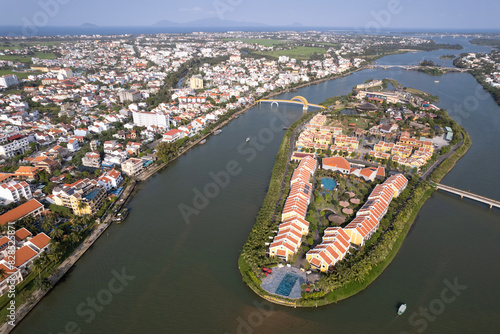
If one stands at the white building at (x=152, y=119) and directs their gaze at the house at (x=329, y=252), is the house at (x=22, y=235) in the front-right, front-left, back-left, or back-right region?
front-right

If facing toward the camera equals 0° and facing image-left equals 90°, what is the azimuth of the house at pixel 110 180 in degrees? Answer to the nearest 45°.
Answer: approximately 315°

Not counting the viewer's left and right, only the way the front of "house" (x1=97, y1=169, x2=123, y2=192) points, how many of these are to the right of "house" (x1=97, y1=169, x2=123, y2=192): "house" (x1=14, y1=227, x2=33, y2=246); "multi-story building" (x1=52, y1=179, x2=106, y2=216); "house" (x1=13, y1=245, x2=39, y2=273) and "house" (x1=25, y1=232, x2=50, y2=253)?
4

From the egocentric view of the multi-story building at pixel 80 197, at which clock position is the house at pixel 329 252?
The house is roughly at 12 o'clock from the multi-story building.

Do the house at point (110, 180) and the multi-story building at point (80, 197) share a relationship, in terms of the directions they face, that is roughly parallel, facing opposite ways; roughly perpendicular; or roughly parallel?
roughly parallel

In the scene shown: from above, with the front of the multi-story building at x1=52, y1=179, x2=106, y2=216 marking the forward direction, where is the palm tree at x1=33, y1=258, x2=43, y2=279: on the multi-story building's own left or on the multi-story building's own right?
on the multi-story building's own right

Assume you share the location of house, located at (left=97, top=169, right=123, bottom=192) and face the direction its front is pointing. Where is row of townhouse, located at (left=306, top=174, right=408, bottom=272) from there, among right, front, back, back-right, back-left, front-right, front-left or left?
front

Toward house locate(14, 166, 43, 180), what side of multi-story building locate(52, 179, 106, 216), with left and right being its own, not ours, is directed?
back

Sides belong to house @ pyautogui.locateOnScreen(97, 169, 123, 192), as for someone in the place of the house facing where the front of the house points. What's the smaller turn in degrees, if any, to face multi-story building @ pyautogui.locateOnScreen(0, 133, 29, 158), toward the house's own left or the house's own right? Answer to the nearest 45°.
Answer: approximately 180°

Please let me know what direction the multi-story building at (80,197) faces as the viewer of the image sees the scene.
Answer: facing the viewer and to the right of the viewer

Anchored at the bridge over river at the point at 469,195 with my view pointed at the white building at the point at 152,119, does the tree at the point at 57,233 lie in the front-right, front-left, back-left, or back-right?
front-left

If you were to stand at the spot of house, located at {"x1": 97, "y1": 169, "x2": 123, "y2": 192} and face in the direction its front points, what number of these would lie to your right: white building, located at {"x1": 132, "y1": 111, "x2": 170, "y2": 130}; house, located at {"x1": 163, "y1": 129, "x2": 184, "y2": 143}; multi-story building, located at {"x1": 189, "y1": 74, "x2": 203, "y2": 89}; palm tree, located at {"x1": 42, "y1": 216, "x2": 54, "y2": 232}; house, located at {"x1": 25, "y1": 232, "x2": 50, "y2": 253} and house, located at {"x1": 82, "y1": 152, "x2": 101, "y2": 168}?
2

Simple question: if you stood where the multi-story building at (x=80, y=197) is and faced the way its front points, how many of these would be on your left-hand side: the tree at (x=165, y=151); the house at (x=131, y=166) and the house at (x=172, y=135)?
3

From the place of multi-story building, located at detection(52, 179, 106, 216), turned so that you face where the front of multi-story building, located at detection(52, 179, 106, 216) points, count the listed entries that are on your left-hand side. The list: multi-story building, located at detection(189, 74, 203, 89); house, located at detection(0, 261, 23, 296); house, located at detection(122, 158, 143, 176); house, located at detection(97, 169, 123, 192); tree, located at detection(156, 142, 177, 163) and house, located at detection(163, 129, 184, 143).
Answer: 5

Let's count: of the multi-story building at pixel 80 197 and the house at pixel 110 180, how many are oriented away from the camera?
0

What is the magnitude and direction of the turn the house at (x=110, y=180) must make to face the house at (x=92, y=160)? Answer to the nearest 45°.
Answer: approximately 135° to its left

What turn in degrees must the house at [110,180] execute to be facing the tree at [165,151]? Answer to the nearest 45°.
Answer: approximately 90° to its left
